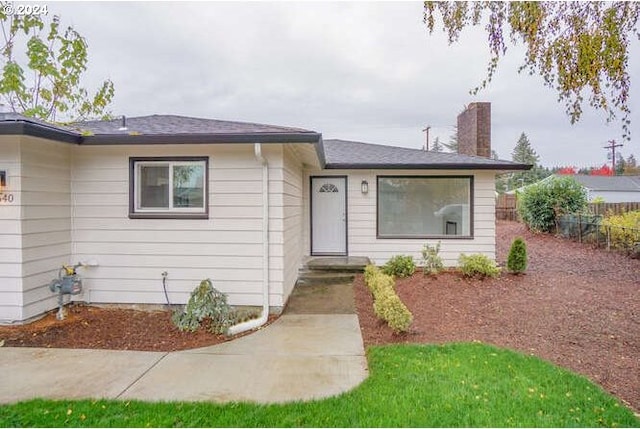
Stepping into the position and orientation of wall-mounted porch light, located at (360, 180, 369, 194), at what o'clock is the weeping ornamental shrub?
The weeping ornamental shrub is roughly at 1 o'clock from the wall-mounted porch light.

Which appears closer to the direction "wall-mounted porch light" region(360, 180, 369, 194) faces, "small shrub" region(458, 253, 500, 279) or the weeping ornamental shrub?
the weeping ornamental shrub

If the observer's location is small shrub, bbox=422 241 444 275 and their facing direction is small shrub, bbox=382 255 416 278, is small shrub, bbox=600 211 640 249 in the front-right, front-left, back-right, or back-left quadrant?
back-right

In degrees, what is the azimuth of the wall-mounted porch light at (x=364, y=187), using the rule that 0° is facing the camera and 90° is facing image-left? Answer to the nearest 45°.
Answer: approximately 0°

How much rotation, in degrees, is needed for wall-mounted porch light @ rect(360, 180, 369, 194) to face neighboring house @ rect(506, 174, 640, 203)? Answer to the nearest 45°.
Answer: approximately 135° to its left

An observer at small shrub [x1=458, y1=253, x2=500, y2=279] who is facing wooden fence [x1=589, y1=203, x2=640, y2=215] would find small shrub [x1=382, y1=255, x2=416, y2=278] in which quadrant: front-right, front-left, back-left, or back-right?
back-left

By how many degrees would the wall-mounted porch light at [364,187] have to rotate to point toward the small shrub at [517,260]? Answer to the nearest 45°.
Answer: approximately 90° to its left

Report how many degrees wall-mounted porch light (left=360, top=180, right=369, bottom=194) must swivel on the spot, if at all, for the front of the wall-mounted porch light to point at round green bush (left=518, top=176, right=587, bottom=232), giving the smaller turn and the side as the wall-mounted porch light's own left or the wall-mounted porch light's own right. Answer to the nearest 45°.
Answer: approximately 135° to the wall-mounted porch light's own left

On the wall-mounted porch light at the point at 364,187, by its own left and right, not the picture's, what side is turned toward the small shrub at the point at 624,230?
left
